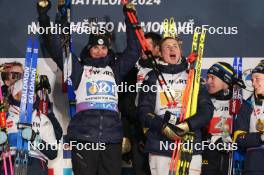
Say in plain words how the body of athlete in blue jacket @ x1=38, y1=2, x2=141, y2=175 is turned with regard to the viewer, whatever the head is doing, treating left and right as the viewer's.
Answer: facing the viewer
